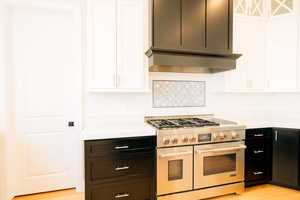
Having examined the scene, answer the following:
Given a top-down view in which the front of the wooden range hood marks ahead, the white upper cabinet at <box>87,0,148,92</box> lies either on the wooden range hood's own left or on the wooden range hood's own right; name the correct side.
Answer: on the wooden range hood's own right

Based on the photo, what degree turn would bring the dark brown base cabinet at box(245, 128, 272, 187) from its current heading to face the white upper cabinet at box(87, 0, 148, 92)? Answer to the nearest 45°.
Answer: approximately 90° to its right

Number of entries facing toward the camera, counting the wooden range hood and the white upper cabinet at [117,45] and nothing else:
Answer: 2

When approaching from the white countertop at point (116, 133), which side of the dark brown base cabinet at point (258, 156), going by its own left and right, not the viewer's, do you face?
right

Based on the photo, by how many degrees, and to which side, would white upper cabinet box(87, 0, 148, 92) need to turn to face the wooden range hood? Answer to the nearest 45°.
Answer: approximately 90° to its left

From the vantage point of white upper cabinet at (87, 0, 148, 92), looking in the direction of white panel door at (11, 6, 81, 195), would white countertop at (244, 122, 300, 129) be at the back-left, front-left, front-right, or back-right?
back-right

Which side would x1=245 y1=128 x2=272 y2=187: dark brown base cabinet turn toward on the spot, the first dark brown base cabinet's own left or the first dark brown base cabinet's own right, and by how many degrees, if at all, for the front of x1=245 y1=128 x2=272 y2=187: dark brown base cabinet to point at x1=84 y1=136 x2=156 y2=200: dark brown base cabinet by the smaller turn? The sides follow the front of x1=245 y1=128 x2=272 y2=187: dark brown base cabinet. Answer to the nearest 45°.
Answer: approximately 90° to the first dark brown base cabinet's own right

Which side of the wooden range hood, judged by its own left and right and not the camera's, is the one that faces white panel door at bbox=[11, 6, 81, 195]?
right
